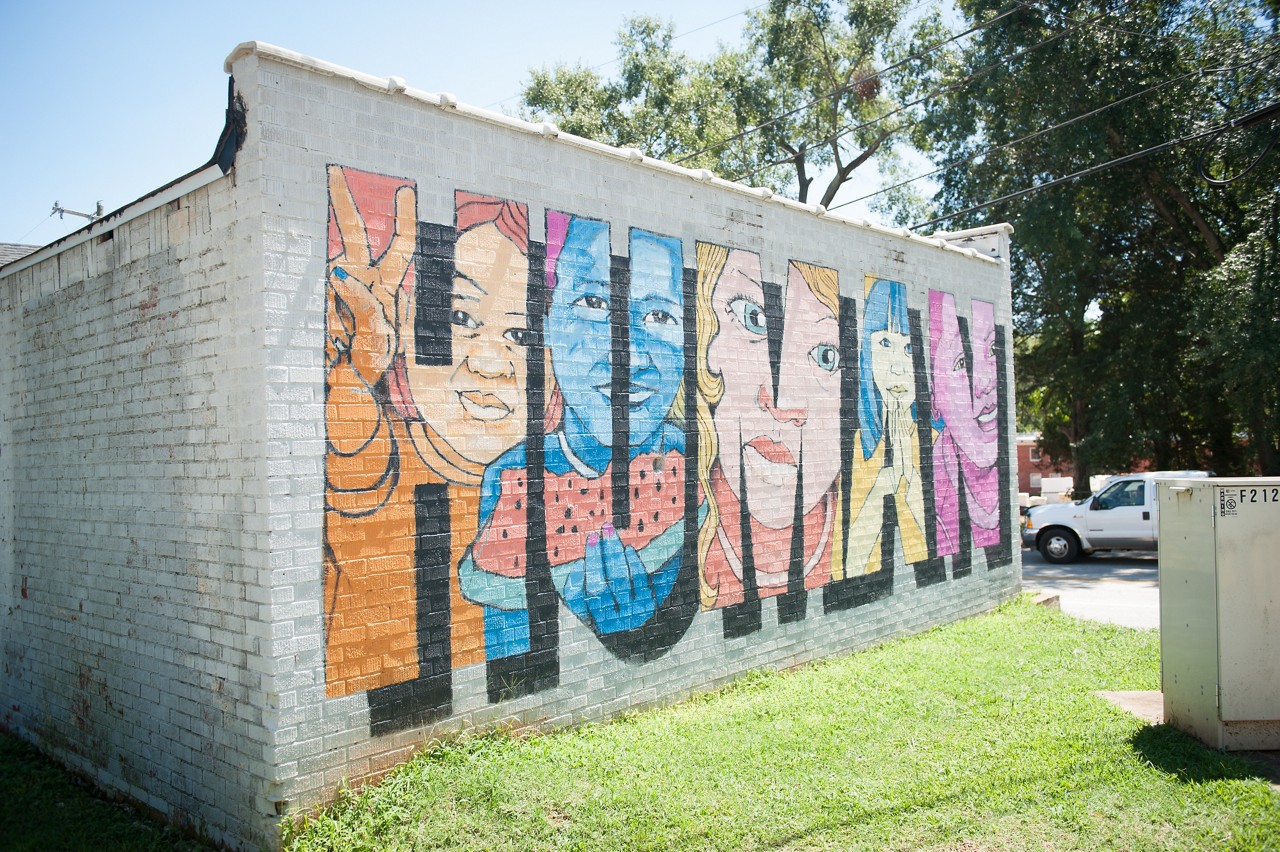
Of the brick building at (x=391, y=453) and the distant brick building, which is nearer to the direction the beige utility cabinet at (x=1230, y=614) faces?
the brick building

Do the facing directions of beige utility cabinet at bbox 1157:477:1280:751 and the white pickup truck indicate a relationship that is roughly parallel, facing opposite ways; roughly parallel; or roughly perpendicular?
roughly perpendicular

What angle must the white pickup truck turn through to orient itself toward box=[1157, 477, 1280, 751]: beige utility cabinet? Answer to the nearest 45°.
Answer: approximately 90° to its left

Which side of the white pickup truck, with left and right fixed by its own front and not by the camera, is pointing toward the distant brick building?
right

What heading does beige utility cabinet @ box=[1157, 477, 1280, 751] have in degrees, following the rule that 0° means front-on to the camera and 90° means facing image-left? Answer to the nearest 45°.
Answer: approximately 0°

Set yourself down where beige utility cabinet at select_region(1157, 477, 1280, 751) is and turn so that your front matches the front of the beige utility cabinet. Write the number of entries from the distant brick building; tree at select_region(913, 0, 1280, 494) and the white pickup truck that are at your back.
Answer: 3

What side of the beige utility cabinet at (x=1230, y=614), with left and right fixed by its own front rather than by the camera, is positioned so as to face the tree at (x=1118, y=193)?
back

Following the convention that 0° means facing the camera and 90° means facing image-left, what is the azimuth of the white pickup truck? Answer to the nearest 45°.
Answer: approximately 90°

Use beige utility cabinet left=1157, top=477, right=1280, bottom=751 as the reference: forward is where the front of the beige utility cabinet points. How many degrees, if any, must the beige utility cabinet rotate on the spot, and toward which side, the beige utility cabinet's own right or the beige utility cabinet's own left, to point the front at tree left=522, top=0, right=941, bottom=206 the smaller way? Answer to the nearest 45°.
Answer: approximately 135° to the beige utility cabinet's own right
